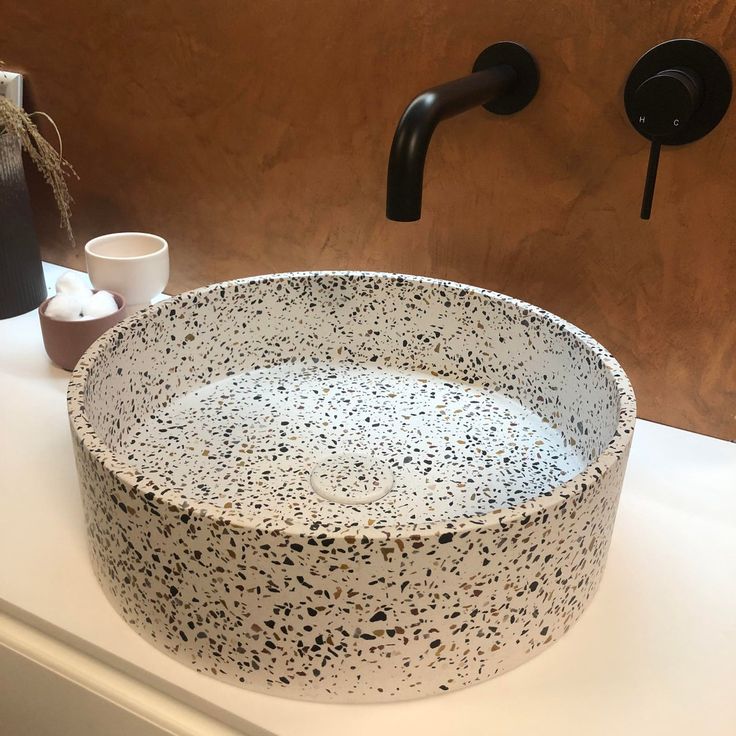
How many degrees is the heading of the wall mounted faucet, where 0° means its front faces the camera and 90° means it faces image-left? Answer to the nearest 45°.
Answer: approximately 45°

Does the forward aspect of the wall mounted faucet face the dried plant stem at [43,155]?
no
